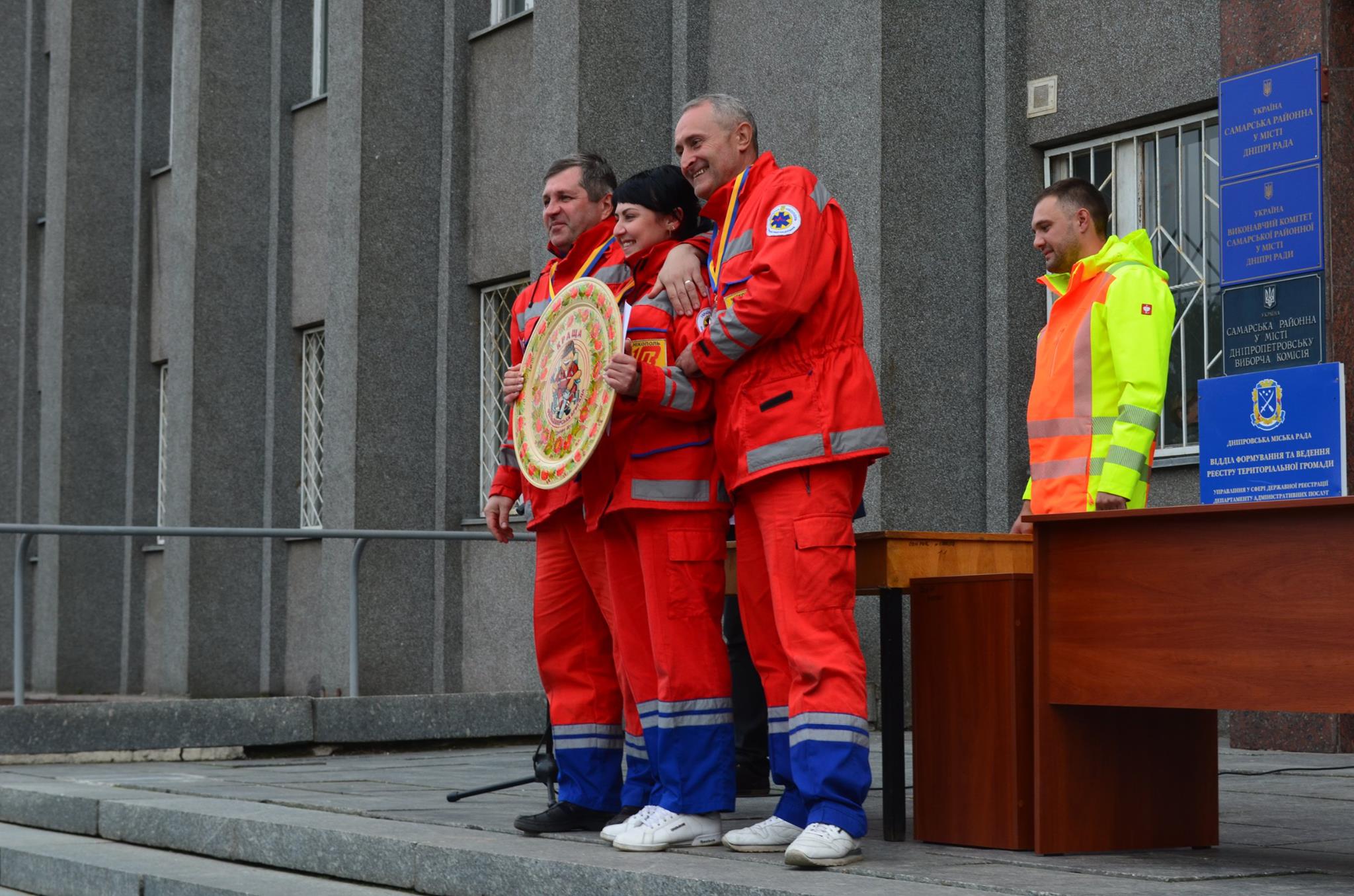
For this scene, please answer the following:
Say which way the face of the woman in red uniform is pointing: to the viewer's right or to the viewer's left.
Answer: to the viewer's left

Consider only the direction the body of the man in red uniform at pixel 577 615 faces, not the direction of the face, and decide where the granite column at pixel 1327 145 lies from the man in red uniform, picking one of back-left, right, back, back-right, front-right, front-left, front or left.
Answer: back

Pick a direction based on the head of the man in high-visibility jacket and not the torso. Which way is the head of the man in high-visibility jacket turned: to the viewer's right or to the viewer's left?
to the viewer's left

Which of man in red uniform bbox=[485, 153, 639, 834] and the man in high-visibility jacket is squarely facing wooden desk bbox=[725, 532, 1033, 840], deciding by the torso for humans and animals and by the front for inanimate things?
the man in high-visibility jacket

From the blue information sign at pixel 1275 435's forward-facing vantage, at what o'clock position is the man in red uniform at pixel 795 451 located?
The man in red uniform is roughly at 1 o'clock from the blue information sign.

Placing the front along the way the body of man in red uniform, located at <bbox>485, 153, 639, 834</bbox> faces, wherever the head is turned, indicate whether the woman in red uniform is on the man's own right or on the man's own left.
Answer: on the man's own left

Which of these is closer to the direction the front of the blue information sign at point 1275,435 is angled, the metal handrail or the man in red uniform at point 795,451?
the man in red uniform

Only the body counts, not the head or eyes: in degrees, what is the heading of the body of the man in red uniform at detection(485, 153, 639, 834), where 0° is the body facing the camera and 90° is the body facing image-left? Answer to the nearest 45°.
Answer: approximately 45°

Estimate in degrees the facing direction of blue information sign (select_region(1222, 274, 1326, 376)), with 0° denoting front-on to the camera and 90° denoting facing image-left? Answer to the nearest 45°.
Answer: approximately 45°
